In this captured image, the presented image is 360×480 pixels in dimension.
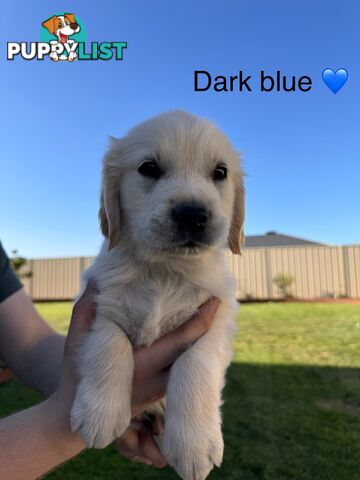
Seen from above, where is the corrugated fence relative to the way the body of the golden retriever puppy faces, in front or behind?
behind

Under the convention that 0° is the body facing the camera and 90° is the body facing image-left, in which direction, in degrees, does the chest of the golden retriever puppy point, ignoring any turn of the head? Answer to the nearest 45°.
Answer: approximately 0°

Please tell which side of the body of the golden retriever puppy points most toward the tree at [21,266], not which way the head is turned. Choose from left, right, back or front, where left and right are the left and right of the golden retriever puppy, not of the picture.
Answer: back

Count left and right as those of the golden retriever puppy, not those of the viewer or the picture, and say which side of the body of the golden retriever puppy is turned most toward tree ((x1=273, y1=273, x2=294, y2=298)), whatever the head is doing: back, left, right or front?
back
